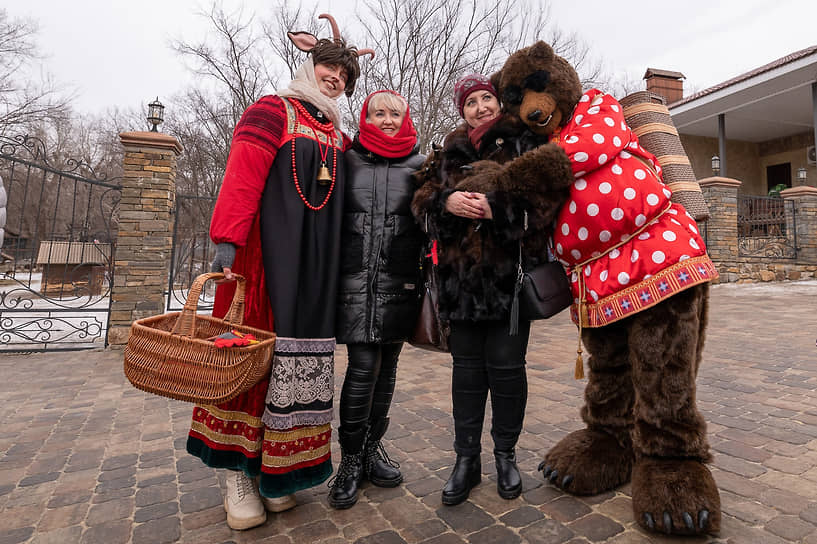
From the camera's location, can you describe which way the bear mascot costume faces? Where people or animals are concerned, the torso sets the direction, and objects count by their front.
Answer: facing the viewer and to the left of the viewer

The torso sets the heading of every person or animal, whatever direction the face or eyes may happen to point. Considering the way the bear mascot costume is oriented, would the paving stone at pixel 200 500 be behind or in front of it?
in front

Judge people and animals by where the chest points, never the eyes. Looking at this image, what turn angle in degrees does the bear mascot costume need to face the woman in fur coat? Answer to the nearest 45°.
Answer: approximately 45° to its right

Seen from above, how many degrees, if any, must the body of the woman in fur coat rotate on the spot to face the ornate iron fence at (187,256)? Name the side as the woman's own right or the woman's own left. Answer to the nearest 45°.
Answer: approximately 135° to the woman's own right

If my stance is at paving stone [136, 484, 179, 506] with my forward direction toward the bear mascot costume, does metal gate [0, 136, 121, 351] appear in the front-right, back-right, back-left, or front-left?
back-left

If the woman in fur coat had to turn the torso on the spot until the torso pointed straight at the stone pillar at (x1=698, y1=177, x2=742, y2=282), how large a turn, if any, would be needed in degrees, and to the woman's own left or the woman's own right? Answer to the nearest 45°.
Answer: approximately 135° to the woman's own left

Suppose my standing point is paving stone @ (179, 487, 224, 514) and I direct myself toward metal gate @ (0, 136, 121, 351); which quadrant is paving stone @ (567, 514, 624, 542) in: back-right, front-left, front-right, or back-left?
back-right

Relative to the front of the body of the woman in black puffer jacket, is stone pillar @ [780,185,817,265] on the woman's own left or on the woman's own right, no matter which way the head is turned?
on the woman's own left

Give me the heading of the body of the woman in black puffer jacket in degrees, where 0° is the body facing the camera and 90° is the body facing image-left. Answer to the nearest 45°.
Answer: approximately 0°

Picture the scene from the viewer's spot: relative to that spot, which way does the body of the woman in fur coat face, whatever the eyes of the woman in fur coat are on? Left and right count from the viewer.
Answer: facing the viewer

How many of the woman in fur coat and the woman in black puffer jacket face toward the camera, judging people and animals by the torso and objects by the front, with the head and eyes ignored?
2

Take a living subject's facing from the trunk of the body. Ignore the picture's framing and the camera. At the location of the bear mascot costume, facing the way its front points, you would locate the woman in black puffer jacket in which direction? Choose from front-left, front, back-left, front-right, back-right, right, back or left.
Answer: front-right
